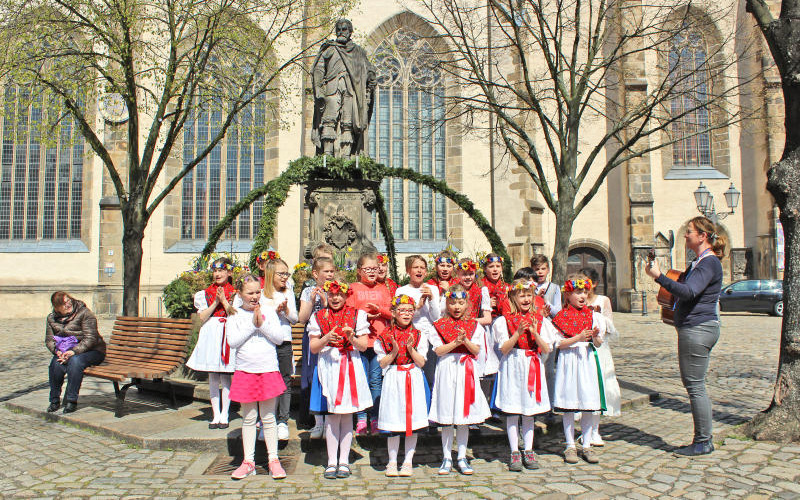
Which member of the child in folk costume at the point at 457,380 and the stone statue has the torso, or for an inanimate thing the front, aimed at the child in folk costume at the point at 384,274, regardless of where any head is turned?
the stone statue

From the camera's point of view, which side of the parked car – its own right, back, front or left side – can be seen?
left

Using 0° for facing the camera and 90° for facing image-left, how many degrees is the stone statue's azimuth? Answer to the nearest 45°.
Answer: approximately 0°

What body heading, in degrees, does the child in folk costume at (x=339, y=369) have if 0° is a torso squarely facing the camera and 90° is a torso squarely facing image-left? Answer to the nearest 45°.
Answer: approximately 0°

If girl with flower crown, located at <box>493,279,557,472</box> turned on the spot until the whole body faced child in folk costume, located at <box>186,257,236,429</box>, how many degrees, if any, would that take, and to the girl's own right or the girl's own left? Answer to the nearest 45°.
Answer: approximately 90° to the girl's own right

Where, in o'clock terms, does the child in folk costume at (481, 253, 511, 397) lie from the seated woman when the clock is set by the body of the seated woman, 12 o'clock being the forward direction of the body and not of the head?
The child in folk costume is roughly at 9 o'clock from the seated woman.
